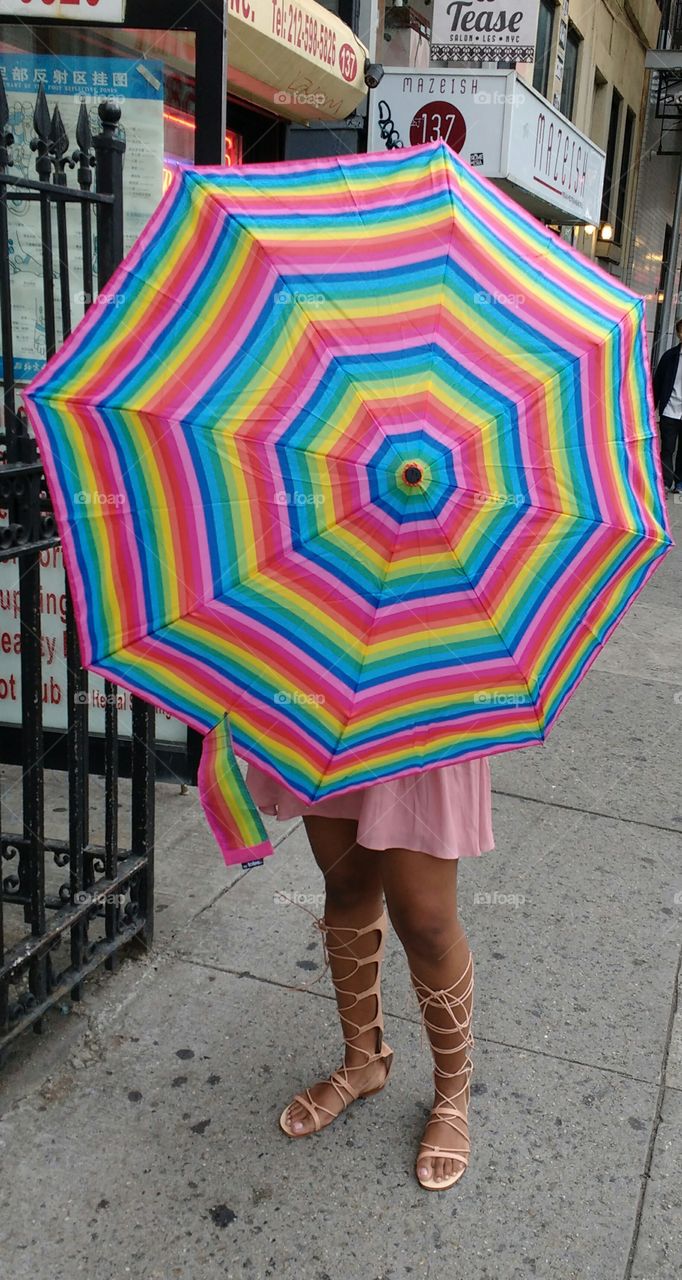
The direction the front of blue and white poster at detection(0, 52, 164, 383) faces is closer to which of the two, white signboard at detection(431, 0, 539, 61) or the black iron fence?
the black iron fence

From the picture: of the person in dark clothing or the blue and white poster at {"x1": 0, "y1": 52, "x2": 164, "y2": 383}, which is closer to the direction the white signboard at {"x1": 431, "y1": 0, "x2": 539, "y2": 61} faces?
the blue and white poster

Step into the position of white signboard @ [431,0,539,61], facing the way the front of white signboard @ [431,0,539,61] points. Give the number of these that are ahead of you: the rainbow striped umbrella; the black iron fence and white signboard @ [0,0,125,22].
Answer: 3

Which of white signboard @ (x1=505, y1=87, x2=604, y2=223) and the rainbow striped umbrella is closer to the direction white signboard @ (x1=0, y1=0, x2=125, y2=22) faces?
the rainbow striped umbrella

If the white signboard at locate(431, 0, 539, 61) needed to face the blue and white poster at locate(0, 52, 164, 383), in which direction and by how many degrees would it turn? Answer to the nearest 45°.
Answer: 0° — it already faces it

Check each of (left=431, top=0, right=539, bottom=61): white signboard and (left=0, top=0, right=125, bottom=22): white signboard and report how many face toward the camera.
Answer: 2

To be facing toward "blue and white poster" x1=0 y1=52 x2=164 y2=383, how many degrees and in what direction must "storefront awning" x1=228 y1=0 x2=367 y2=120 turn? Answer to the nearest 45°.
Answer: approximately 45° to its right

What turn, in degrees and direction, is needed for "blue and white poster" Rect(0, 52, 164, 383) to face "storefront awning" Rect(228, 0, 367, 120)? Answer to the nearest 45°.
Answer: approximately 180°
